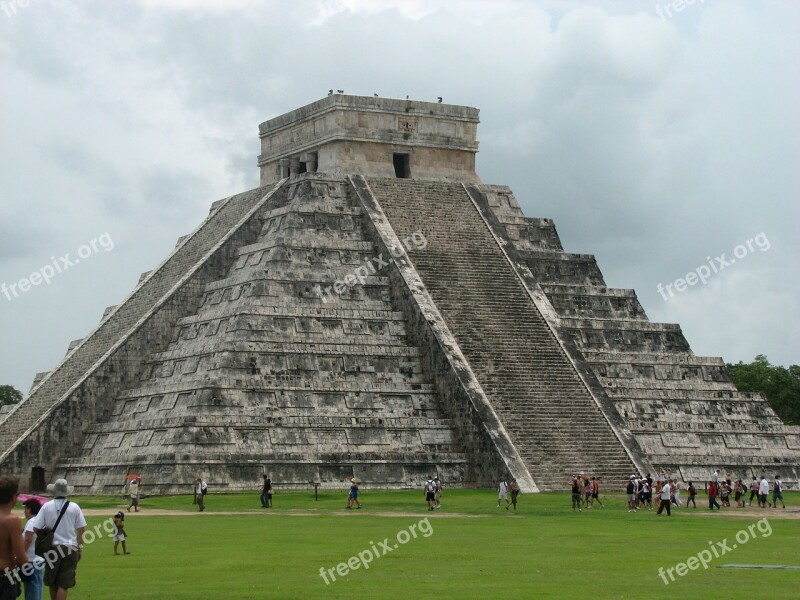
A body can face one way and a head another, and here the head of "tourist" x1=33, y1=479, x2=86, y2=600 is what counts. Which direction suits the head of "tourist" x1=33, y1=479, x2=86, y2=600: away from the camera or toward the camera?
away from the camera

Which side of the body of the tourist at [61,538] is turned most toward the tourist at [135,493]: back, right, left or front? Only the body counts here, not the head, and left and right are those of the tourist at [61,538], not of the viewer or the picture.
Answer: front

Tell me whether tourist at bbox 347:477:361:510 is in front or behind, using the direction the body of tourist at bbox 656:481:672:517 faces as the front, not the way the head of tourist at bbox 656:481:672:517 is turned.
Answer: in front

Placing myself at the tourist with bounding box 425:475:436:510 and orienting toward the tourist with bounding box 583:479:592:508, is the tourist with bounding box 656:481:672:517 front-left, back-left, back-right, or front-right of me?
front-right

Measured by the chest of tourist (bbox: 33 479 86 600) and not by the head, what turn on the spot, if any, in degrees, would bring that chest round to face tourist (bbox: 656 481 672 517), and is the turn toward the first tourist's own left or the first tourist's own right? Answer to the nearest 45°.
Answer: approximately 45° to the first tourist's own right

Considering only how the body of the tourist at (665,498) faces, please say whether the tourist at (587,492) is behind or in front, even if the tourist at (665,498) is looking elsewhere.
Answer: in front

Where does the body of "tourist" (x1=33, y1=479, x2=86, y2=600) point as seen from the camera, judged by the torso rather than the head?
away from the camera

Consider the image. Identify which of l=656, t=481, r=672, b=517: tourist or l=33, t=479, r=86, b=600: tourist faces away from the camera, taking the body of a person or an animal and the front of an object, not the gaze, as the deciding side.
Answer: l=33, t=479, r=86, b=600: tourist

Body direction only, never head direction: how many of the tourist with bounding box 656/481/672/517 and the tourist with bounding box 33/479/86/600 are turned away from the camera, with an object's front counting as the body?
1

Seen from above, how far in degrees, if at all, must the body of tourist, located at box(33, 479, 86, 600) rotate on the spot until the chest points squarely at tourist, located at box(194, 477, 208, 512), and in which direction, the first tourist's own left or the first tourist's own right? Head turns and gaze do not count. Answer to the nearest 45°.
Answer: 0° — they already face them
